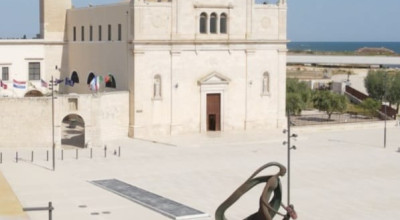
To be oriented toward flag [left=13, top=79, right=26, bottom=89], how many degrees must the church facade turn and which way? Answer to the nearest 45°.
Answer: approximately 90° to its right

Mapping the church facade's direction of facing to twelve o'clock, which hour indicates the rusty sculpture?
The rusty sculpture is roughly at 12 o'clock from the church facade.

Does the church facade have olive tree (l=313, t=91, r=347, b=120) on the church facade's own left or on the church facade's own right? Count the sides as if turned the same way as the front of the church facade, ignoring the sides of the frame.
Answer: on the church facade's own left

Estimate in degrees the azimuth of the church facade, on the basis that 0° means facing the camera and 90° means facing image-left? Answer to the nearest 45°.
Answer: approximately 0°

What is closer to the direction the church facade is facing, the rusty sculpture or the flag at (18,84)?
the rusty sculpture
